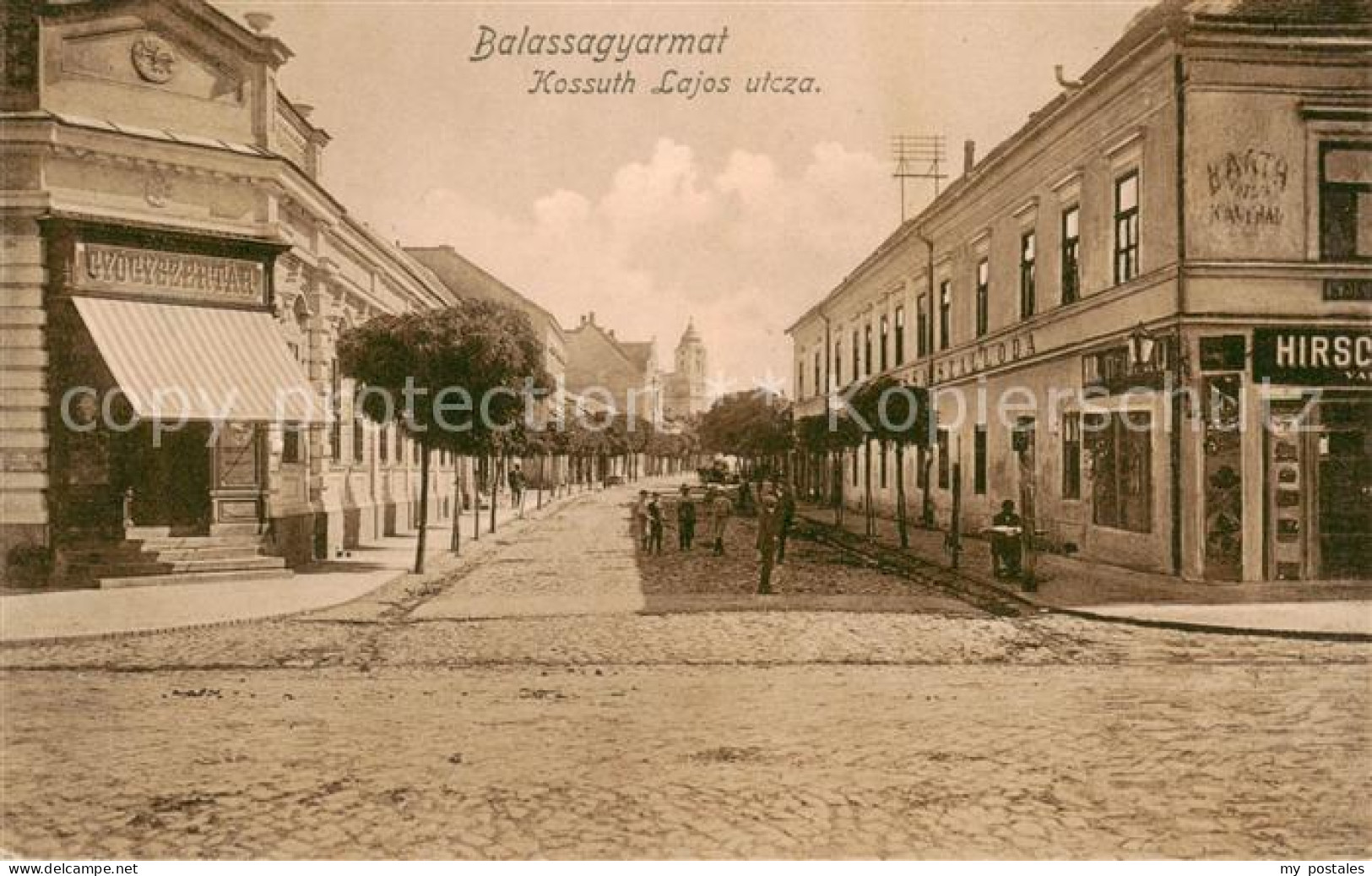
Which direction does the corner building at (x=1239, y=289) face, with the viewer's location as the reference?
facing the viewer and to the left of the viewer

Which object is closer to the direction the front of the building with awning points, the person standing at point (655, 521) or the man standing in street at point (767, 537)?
the man standing in street

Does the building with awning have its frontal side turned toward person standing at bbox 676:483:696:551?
no

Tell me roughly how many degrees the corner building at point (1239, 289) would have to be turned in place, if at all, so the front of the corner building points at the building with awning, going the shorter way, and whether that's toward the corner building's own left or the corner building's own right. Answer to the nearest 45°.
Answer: approximately 45° to the corner building's own right

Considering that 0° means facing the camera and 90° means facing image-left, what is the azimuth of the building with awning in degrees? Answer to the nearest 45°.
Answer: approximately 315°

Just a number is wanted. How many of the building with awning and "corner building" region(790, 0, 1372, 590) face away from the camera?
0

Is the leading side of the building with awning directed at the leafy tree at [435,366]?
no

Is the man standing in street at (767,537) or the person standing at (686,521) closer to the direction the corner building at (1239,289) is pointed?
the man standing in street

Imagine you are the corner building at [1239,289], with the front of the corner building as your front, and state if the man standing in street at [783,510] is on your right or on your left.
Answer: on your right

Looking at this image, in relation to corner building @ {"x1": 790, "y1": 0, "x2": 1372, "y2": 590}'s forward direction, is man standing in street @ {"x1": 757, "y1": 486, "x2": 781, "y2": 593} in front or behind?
in front

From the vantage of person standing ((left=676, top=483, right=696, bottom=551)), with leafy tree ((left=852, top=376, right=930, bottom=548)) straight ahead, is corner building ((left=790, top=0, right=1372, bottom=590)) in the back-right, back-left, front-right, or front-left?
front-right
